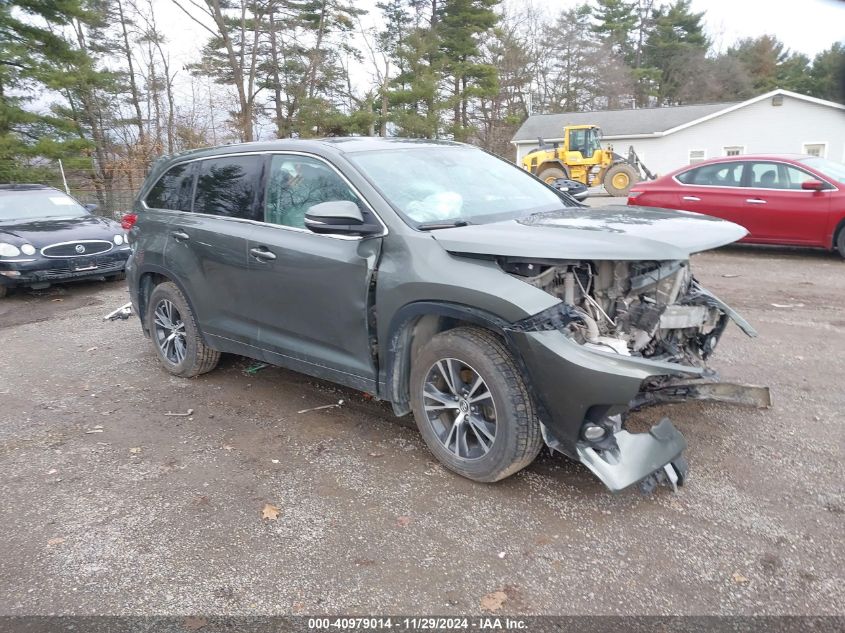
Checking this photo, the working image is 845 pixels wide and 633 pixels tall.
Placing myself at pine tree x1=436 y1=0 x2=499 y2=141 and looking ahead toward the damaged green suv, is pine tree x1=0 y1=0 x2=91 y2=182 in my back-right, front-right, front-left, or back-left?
front-right

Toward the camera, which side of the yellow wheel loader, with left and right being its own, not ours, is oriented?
right

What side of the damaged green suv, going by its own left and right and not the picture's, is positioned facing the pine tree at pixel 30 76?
back

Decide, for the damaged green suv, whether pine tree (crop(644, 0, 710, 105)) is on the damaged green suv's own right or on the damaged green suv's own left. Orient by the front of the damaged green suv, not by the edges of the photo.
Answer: on the damaged green suv's own left

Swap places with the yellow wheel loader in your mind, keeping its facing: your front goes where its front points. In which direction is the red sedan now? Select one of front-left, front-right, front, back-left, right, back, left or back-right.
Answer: right

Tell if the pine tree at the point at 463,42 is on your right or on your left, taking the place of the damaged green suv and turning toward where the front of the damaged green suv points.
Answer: on your left

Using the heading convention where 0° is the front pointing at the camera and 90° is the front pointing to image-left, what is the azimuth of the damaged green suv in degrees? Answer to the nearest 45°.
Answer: approximately 315°

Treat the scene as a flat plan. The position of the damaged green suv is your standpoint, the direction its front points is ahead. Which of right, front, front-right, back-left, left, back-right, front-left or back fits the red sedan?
left
